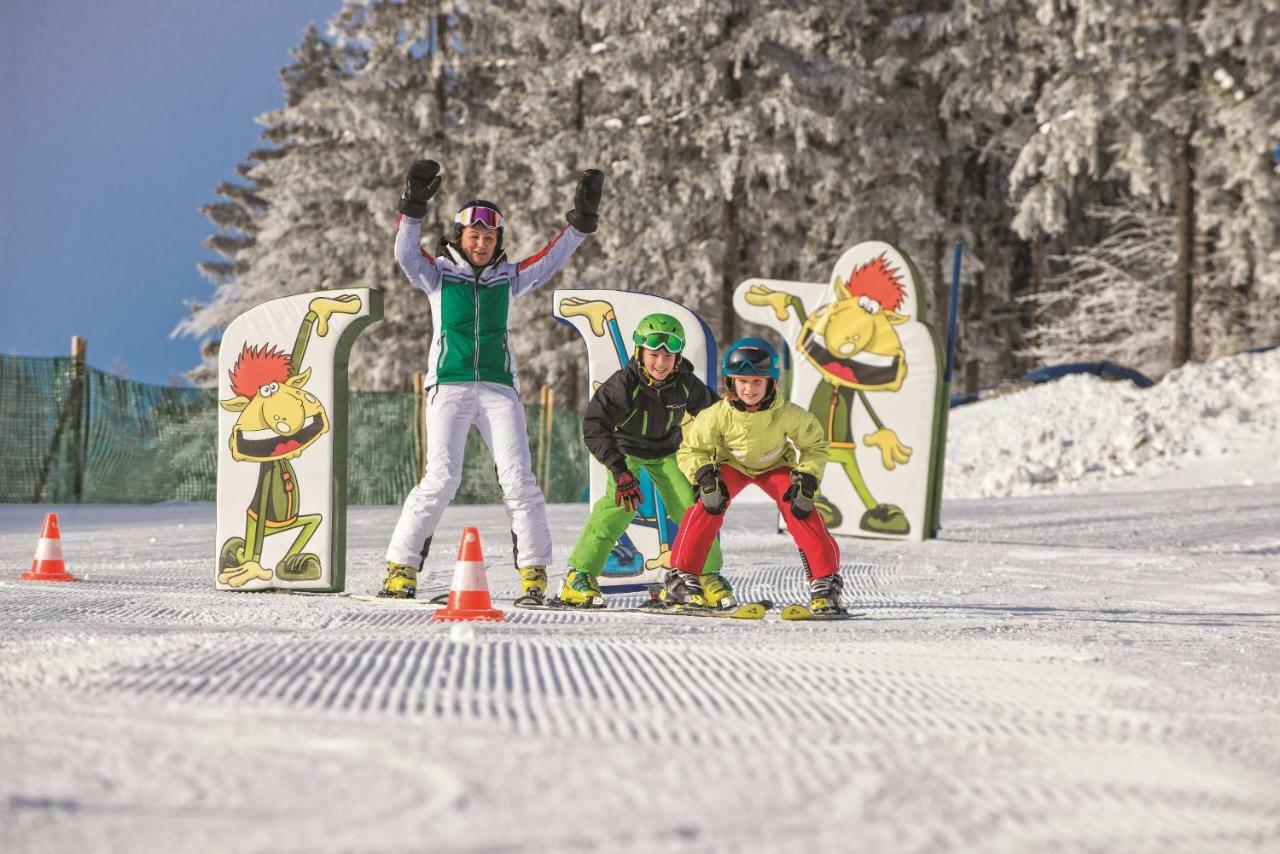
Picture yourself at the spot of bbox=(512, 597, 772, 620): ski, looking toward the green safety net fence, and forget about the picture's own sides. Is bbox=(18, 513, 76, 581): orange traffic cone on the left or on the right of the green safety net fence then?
left

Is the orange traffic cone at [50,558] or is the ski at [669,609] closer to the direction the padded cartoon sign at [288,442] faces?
the ski

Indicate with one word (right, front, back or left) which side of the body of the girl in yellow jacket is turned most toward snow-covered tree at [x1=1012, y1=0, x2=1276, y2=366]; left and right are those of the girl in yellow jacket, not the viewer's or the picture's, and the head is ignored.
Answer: back

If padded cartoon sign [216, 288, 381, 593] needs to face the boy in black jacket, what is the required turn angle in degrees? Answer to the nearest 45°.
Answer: approximately 45° to its left

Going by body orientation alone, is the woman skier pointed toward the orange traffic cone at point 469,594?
yes

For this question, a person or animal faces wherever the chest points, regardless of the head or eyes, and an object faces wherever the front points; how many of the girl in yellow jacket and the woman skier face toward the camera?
2

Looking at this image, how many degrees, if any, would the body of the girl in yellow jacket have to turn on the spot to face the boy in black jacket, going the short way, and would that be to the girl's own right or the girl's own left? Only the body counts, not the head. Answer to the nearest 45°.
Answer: approximately 135° to the girl's own right

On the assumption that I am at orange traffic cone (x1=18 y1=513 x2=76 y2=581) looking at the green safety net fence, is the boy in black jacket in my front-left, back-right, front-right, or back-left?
back-right

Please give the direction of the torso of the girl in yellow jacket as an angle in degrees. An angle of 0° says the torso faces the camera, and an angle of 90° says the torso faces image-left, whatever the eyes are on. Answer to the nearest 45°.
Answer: approximately 0°
